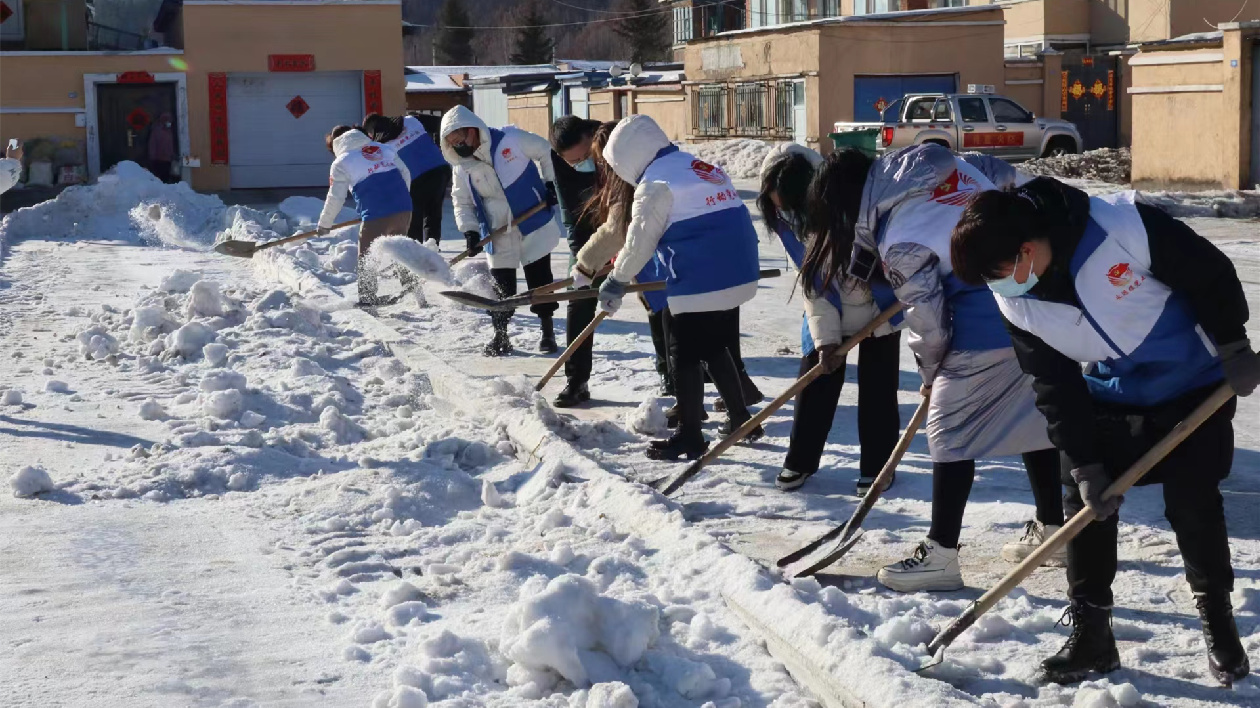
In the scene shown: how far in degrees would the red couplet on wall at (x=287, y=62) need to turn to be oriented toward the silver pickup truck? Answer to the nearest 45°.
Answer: approximately 45° to its left

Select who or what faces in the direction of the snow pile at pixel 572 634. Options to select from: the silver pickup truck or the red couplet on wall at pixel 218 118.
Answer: the red couplet on wall

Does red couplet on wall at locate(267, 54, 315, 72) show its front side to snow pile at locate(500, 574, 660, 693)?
yes

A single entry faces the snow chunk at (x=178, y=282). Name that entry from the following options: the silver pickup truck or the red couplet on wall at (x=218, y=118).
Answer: the red couplet on wall

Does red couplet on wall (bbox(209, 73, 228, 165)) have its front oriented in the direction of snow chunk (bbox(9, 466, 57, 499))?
yes

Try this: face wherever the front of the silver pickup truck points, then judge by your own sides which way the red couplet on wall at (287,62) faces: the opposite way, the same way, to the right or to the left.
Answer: to the right

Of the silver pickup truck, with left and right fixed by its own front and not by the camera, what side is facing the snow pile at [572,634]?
right

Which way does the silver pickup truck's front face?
to the viewer's right

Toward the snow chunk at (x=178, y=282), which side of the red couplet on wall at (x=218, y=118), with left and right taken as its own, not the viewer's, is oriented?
front

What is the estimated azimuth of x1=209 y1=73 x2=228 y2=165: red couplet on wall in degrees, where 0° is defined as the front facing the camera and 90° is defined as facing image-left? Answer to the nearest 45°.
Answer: approximately 0°

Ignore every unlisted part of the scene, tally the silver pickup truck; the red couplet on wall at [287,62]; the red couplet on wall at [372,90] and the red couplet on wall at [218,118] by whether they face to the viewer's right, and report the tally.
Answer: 1

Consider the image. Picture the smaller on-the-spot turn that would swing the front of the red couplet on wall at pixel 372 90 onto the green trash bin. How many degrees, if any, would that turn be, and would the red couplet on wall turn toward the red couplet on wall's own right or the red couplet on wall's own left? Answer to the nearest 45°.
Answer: approximately 45° to the red couplet on wall's own left

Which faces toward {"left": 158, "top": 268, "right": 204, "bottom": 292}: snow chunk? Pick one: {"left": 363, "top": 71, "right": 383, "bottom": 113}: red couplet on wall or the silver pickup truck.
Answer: the red couplet on wall

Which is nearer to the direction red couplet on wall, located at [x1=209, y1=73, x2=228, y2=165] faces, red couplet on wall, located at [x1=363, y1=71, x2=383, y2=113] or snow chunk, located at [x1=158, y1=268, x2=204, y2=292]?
the snow chunk

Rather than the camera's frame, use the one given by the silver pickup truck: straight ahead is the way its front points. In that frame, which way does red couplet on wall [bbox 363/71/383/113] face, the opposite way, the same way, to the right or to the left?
to the right

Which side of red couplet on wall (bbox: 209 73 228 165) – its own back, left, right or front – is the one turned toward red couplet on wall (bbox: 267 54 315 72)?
left
